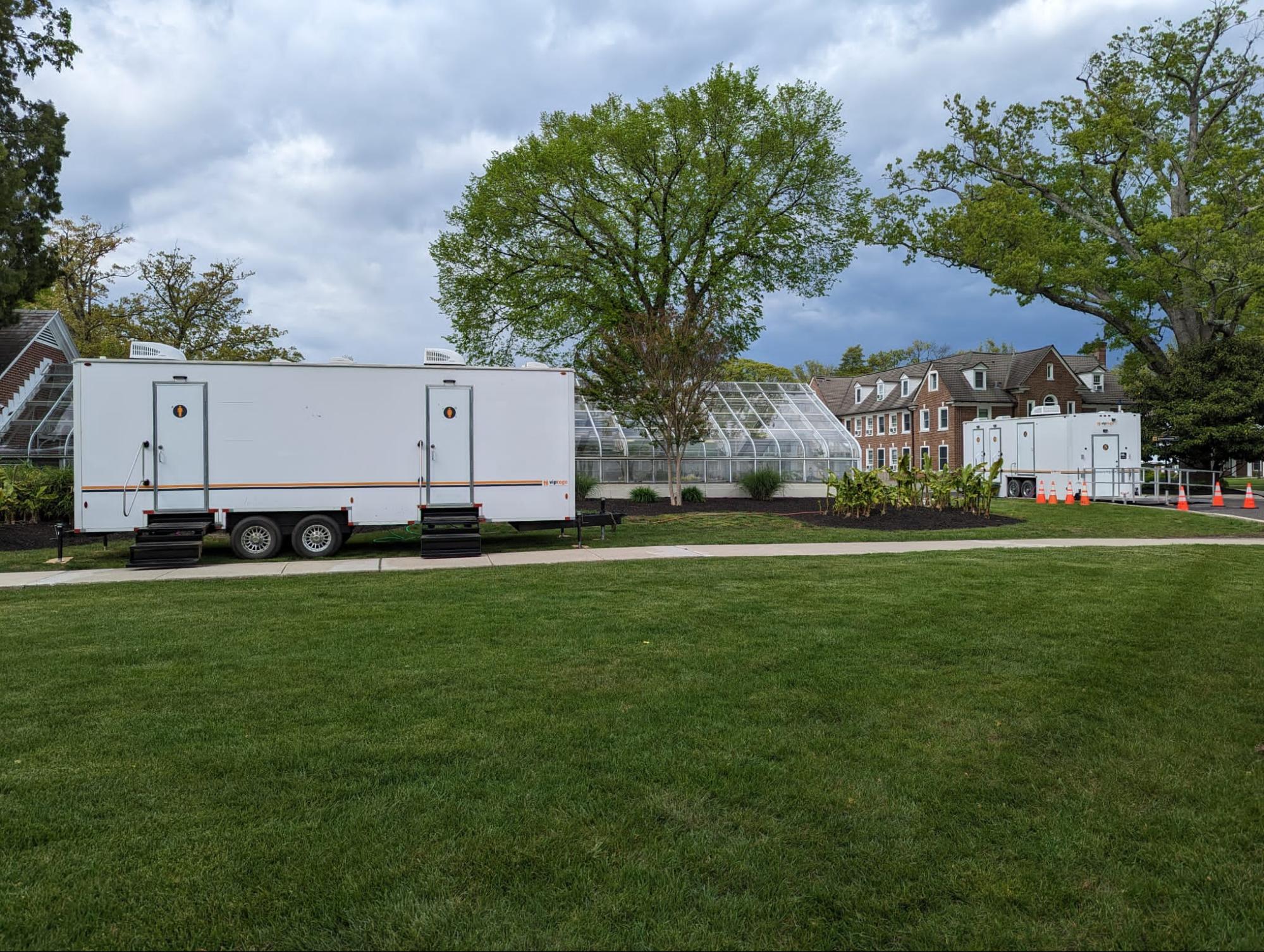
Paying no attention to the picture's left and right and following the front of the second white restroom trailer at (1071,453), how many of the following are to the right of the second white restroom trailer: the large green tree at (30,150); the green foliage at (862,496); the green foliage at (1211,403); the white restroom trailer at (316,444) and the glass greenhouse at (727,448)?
1

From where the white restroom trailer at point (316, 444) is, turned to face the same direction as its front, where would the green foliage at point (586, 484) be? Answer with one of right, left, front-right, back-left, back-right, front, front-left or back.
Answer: front-left

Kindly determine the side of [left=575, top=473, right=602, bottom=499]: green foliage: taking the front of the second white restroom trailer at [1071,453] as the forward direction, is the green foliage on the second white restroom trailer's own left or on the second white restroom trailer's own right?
on the second white restroom trailer's own left

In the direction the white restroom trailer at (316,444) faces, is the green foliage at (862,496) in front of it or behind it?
in front

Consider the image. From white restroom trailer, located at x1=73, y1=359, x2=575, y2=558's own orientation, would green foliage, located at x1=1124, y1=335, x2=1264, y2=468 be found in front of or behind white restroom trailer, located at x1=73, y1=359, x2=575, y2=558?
in front

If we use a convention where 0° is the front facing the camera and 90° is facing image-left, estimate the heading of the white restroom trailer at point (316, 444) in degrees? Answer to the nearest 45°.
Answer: approximately 270°
